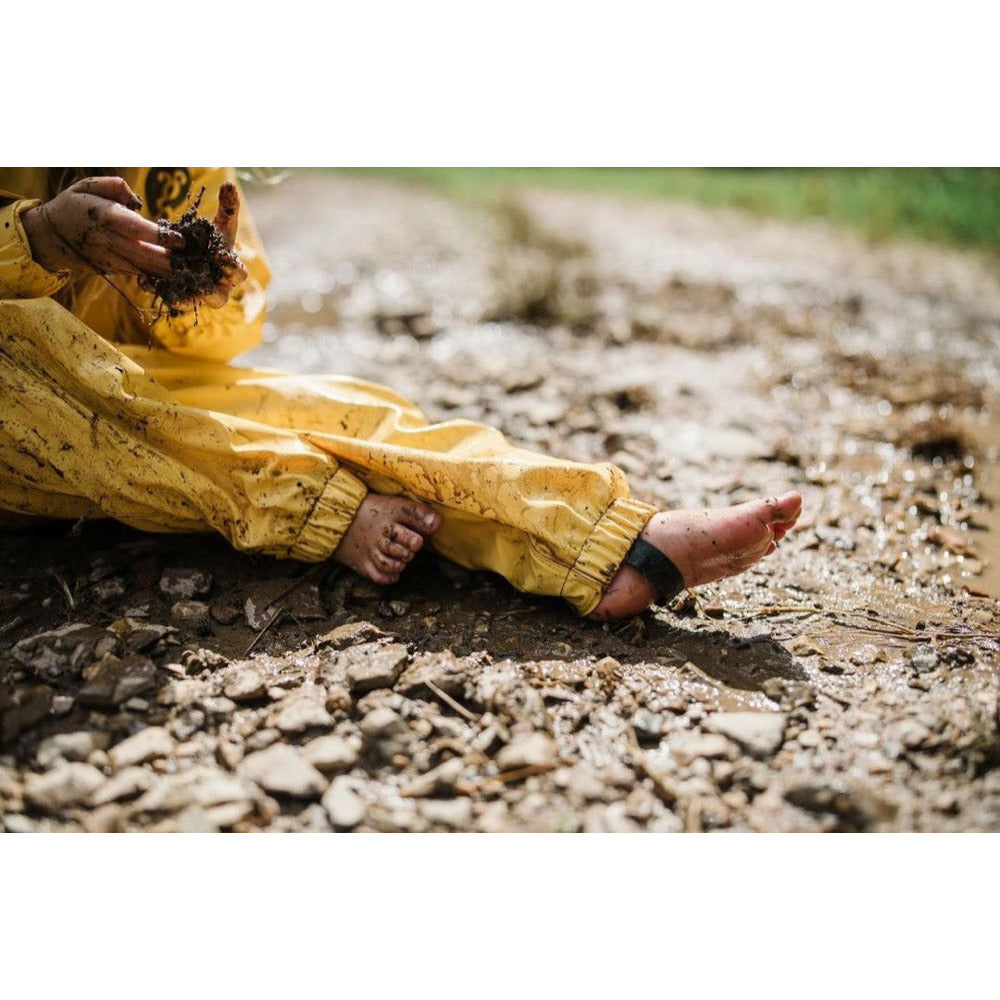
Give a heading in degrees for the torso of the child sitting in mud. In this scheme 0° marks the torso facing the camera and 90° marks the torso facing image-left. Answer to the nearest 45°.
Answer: approximately 315°

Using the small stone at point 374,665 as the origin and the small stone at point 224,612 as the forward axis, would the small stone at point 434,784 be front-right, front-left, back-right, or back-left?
back-left
